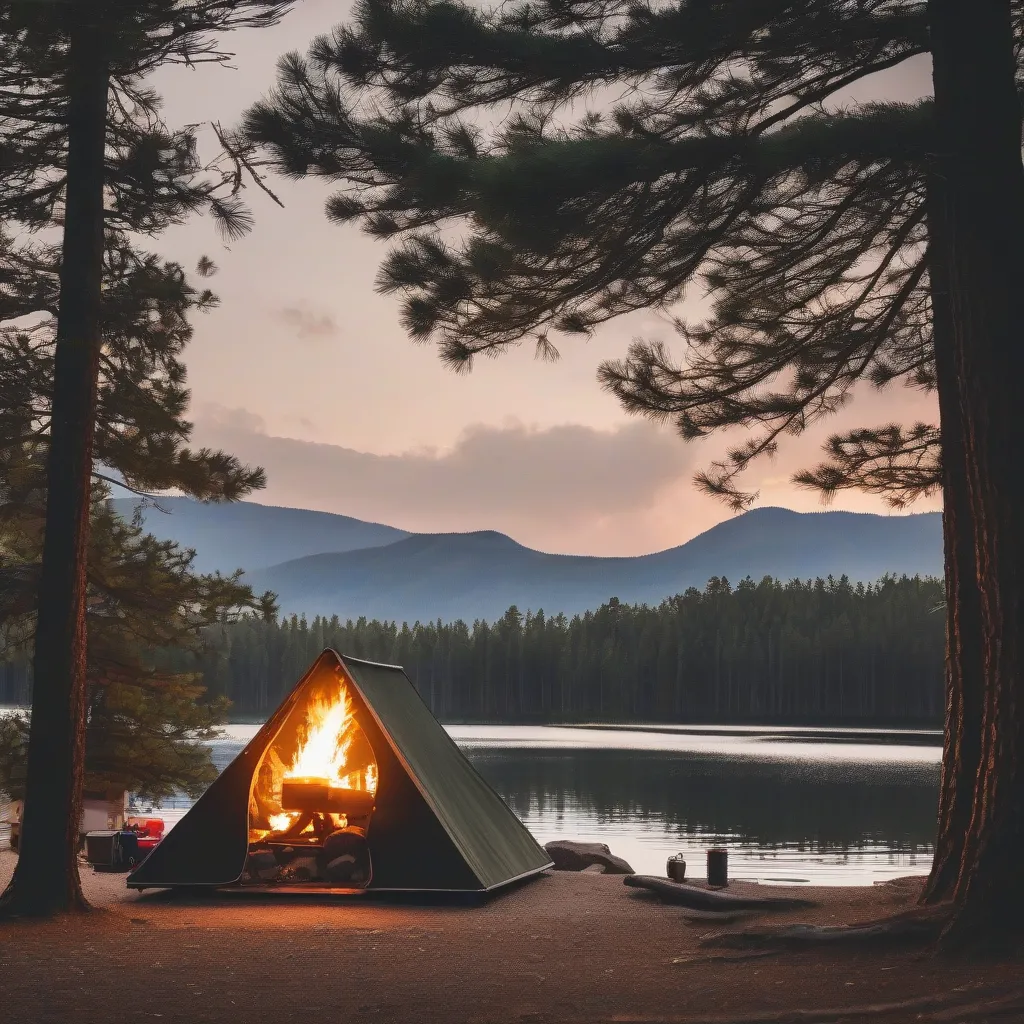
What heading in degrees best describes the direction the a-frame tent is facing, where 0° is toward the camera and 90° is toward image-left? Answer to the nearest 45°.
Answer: approximately 0°

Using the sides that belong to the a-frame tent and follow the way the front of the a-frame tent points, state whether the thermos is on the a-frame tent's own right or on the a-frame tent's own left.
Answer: on the a-frame tent's own left

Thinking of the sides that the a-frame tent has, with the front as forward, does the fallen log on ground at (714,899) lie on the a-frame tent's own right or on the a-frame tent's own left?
on the a-frame tent's own left

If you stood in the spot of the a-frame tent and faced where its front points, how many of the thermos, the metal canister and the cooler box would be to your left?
2

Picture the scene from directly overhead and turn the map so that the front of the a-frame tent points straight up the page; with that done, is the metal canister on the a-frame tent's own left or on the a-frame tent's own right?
on the a-frame tent's own left

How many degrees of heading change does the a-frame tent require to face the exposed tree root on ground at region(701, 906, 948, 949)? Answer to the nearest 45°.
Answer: approximately 45° to its left

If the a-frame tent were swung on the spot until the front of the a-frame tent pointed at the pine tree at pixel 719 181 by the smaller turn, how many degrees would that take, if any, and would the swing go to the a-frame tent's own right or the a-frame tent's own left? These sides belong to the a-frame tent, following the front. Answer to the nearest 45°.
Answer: approximately 45° to the a-frame tent's own left
